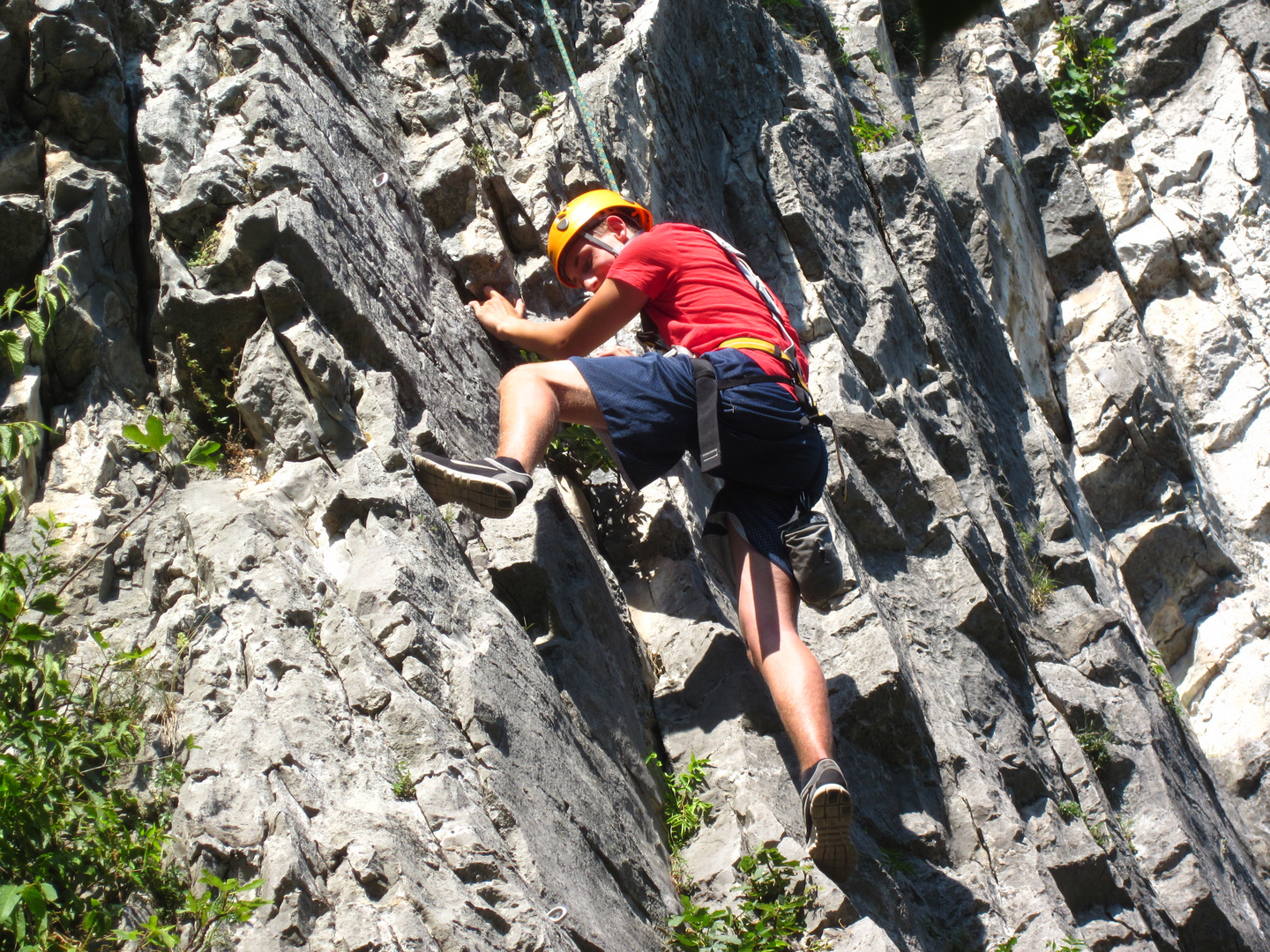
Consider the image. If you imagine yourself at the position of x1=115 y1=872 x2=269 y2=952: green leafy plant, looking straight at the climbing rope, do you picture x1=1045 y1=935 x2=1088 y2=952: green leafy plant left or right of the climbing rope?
right

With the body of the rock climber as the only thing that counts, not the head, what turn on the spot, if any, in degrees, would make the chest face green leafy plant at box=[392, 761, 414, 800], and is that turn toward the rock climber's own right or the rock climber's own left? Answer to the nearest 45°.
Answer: approximately 45° to the rock climber's own left

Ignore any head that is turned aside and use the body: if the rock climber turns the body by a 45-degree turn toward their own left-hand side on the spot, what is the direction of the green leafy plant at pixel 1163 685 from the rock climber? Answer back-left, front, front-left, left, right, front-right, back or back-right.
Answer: back

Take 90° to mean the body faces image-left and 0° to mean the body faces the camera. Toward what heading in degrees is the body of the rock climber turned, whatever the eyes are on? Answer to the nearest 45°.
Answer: approximately 90°

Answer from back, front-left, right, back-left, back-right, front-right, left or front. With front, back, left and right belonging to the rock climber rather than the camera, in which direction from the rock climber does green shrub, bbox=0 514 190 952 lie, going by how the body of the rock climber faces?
front-left
